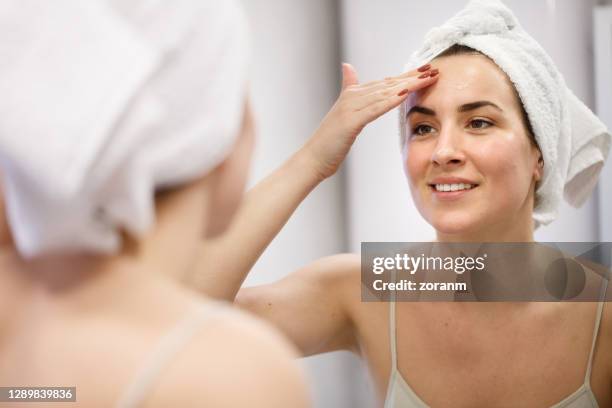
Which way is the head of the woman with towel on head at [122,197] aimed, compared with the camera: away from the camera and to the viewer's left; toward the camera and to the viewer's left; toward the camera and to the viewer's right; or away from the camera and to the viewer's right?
away from the camera and to the viewer's right

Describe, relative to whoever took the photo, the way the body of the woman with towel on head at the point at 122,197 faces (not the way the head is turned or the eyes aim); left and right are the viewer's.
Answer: facing away from the viewer and to the right of the viewer
